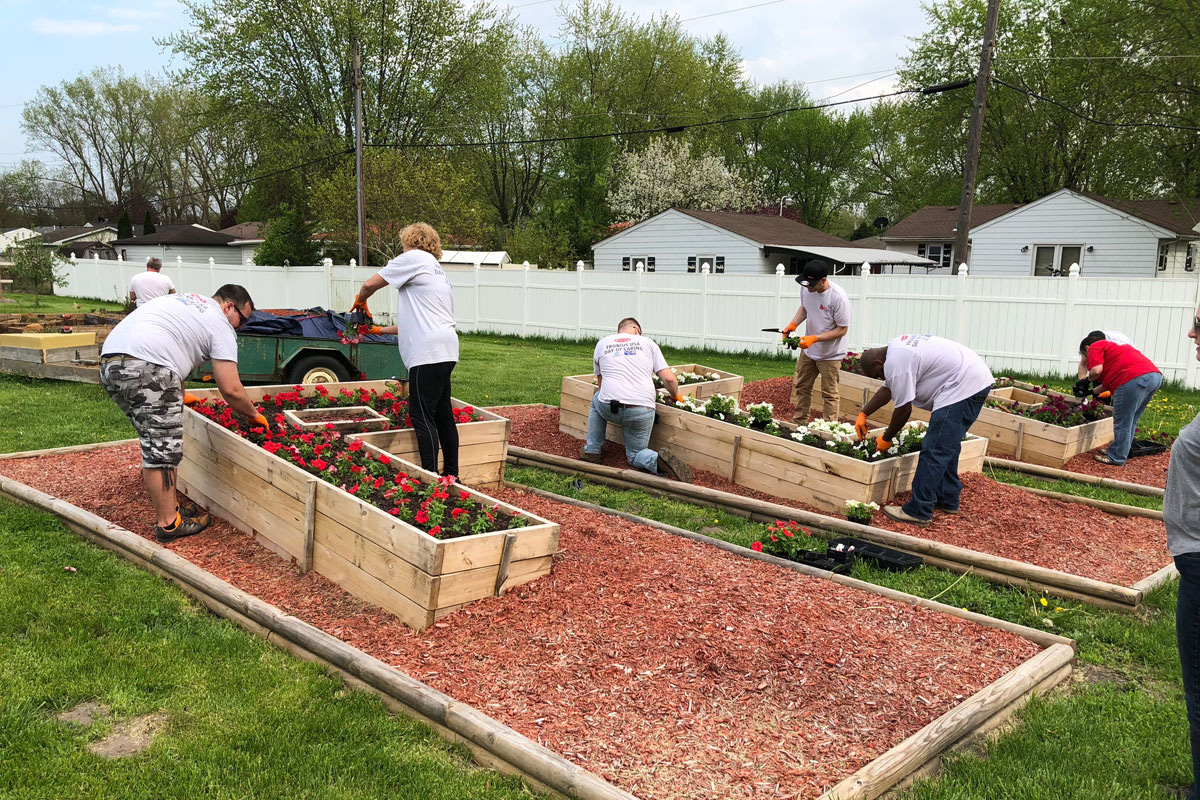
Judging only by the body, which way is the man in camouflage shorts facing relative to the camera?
to the viewer's right

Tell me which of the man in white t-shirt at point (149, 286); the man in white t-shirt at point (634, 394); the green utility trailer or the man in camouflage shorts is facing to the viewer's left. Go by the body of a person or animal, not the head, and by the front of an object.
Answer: the green utility trailer

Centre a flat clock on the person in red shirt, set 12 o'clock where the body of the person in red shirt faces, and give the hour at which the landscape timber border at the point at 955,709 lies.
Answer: The landscape timber border is roughly at 9 o'clock from the person in red shirt.

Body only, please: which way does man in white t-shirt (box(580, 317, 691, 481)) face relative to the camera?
away from the camera

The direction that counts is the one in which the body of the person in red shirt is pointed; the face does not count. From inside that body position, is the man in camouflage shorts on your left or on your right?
on your left

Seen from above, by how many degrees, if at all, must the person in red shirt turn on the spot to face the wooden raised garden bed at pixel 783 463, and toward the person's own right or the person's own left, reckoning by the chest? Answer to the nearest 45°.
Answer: approximately 45° to the person's own left

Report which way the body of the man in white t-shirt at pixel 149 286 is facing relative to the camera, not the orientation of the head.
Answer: away from the camera

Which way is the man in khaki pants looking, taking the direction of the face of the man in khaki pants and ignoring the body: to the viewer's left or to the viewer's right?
to the viewer's left

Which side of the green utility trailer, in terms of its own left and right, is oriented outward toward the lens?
left

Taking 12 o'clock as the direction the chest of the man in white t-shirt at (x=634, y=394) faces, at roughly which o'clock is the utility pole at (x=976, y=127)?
The utility pole is roughly at 1 o'clock from the man in white t-shirt.

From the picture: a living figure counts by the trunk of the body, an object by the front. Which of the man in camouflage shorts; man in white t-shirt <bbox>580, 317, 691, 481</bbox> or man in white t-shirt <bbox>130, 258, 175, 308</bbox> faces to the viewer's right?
the man in camouflage shorts

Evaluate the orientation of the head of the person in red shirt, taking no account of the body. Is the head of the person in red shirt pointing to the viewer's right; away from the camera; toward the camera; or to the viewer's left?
to the viewer's left

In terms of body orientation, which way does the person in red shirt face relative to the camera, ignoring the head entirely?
to the viewer's left

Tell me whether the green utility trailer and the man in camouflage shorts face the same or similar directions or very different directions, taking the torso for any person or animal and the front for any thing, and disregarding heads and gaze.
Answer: very different directions
